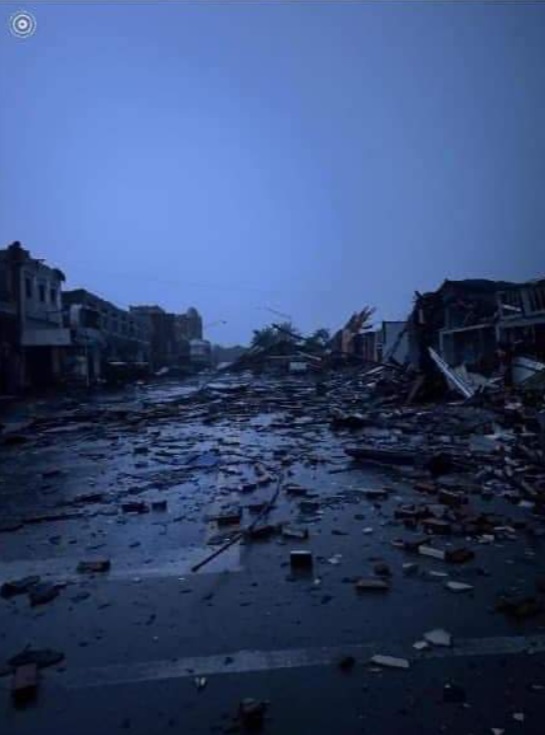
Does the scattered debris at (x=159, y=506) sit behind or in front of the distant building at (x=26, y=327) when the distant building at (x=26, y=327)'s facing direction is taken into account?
in front

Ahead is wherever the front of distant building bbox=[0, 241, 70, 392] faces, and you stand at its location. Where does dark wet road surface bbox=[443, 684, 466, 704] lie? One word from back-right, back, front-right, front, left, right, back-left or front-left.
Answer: front-right

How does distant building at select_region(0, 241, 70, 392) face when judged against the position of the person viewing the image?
facing the viewer and to the right of the viewer

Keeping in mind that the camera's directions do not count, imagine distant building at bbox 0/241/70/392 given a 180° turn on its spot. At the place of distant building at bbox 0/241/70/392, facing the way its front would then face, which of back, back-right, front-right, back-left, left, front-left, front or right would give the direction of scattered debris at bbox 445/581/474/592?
back-left

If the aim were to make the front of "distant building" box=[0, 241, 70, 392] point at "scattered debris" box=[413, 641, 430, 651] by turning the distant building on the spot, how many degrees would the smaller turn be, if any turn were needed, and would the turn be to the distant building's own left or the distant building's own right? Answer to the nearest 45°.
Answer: approximately 45° to the distant building's own right

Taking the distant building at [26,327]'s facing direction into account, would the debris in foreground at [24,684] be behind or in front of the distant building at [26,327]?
in front

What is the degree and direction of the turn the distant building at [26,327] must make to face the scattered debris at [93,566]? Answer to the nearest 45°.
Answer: approximately 45° to its right

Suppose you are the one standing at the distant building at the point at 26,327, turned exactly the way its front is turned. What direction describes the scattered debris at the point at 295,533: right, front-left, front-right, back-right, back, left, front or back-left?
front-right

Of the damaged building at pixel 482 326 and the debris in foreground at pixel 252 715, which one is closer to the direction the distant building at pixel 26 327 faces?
the damaged building
